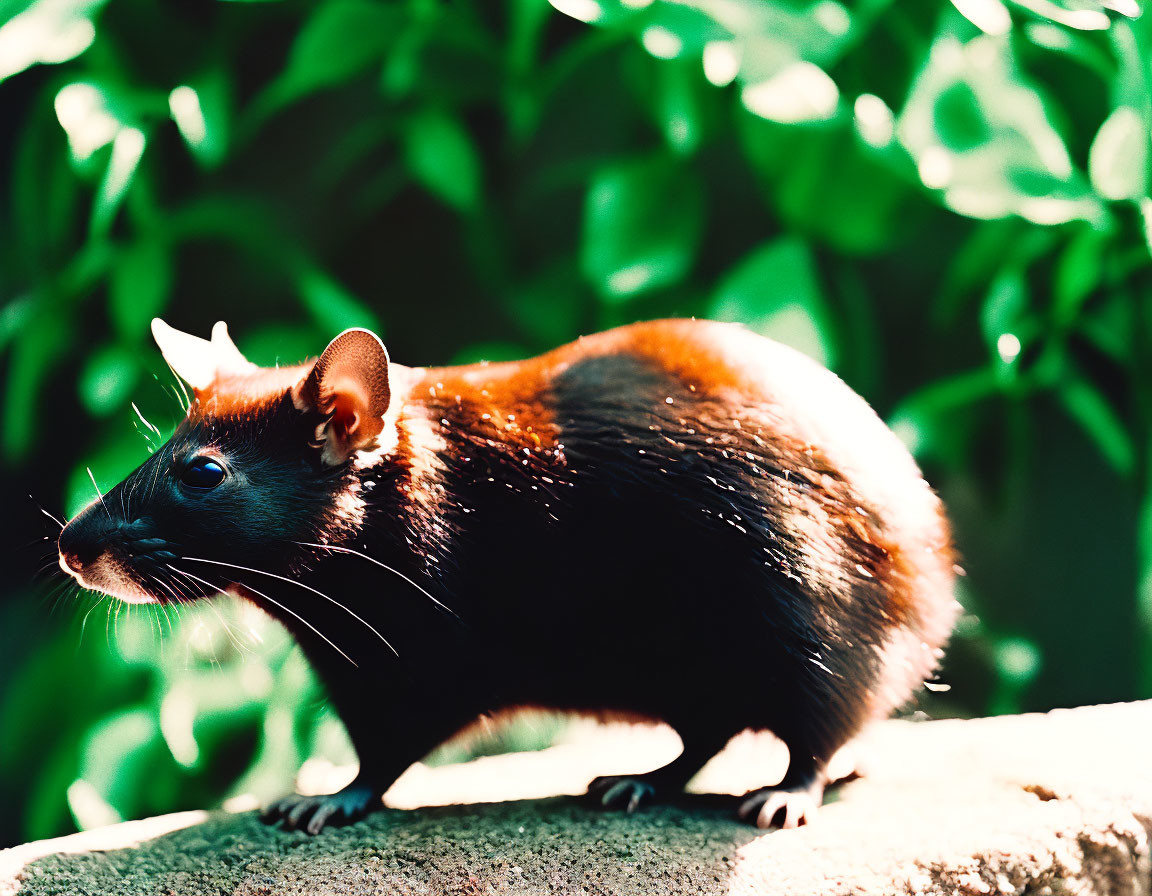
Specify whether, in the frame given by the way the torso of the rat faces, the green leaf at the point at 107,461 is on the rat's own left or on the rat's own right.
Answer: on the rat's own right

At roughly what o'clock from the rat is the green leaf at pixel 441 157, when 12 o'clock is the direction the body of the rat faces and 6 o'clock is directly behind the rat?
The green leaf is roughly at 3 o'clock from the rat.

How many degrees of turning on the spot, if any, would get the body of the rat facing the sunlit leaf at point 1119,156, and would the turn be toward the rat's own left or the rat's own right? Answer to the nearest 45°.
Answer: approximately 135° to the rat's own right

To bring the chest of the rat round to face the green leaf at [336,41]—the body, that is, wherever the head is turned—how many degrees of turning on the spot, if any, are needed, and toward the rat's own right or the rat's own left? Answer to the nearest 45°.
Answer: approximately 90° to the rat's own right

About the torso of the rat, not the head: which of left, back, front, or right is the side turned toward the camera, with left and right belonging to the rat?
left

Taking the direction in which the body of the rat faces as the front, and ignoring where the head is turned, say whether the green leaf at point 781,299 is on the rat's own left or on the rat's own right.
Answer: on the rat's own right

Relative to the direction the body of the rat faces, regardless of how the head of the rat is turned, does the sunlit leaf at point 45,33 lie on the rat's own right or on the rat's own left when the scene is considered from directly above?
on the rat's own right
